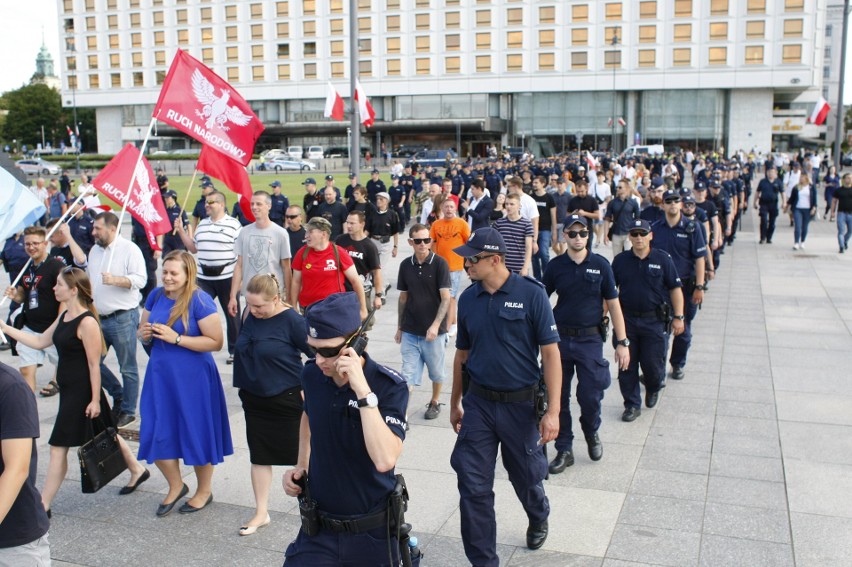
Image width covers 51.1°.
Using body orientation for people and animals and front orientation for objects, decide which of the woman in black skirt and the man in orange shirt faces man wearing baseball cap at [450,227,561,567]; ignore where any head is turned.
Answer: the man in orange shirt

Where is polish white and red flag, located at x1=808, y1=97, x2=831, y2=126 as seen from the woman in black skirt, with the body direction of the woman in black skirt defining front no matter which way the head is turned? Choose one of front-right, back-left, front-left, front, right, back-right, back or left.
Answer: back

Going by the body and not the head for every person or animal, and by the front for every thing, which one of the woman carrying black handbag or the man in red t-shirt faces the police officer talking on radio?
the man in red t-shirt

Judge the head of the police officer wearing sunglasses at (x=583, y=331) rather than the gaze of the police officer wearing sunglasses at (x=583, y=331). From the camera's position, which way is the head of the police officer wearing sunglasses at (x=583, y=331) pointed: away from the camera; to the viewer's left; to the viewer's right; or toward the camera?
toward the camera

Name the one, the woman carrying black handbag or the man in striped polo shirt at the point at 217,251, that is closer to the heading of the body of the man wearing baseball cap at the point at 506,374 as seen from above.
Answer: the woman carrying black handbag

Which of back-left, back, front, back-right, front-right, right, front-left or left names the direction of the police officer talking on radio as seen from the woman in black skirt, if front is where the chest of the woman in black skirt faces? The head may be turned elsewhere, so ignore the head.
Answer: front-left

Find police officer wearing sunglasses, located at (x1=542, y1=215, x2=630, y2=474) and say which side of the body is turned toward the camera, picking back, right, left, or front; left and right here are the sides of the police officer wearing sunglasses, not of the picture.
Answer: front

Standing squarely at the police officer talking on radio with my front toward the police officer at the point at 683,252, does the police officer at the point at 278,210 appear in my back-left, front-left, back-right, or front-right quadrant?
front-left

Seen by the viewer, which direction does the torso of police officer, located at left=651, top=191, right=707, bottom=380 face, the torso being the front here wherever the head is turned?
toward the camera

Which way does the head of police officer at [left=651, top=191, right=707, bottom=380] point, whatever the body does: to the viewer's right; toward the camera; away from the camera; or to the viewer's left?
toward the camera

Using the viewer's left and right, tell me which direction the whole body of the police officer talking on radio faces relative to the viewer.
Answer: facing the viewer and to the left of the viewer

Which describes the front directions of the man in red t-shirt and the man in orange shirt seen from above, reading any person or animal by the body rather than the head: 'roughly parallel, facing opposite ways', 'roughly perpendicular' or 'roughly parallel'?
roughly parallel

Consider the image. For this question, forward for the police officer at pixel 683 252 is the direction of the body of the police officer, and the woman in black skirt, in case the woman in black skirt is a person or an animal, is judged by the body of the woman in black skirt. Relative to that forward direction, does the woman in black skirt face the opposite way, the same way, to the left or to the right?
the same way

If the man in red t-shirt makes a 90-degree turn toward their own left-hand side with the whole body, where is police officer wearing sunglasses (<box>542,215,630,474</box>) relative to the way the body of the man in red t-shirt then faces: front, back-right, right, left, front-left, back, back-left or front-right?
front-right

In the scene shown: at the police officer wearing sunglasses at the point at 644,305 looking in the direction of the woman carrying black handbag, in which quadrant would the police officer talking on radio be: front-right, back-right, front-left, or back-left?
front-left

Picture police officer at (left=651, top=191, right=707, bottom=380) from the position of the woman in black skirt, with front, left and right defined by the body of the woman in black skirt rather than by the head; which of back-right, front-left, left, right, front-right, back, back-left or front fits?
back

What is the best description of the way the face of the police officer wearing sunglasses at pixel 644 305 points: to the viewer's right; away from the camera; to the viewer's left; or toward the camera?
toward the camera

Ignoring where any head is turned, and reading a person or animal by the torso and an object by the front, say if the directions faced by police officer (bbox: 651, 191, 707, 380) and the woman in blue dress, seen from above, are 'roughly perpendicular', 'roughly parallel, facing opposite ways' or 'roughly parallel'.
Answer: roughly parallel

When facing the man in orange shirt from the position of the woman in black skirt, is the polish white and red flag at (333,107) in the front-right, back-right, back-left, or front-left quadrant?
front-left
